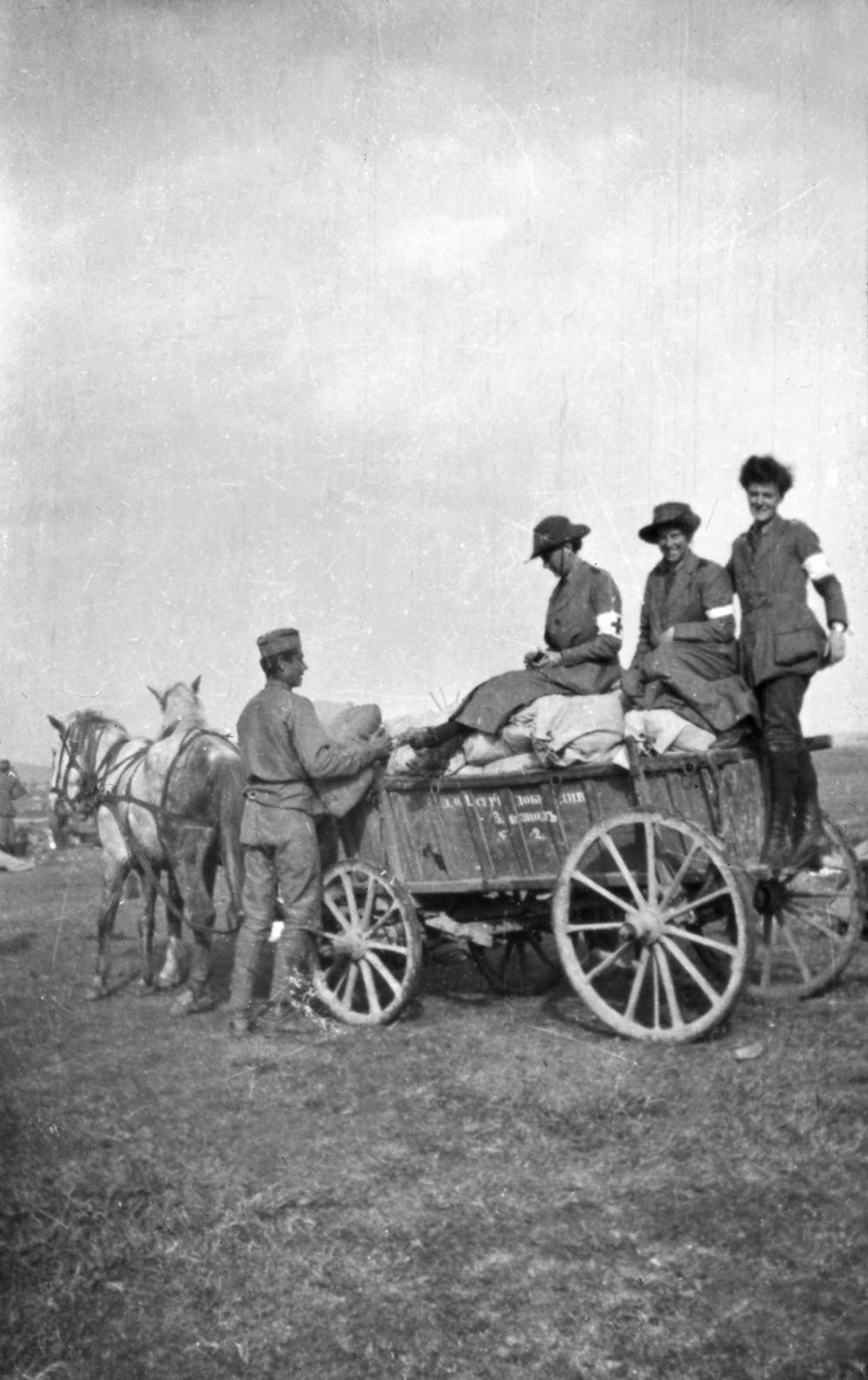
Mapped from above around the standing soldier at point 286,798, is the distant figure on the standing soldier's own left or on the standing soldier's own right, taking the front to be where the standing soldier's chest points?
on the standing soldier's own left

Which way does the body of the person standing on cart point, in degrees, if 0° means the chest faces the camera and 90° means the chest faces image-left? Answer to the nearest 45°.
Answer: approximately 45°

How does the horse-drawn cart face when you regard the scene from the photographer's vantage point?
facing away from the viewer and to the left of the viewer

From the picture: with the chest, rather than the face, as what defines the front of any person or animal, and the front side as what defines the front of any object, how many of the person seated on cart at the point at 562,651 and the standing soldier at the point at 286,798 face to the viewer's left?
1

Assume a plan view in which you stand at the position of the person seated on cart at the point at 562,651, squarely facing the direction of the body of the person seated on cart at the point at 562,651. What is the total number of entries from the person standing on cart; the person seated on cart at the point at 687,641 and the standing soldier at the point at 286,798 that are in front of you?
1

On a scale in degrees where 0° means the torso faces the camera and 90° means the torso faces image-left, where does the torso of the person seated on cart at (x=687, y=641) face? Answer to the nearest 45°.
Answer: approximately 45°

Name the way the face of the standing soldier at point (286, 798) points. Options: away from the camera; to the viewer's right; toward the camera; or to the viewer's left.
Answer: to the viewer's right

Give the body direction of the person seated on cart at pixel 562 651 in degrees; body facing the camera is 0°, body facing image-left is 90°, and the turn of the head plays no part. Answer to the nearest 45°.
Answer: approximately 90°

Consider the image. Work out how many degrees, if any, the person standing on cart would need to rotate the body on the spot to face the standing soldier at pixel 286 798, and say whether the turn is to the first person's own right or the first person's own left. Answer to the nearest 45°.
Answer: approximately 45° to the first person's own right

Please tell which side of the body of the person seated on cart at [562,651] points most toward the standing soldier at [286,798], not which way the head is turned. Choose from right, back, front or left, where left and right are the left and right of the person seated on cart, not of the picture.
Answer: front

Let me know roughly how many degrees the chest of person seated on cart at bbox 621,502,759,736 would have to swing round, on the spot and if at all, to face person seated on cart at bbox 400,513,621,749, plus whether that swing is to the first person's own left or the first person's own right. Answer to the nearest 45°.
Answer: approximately 90° to the first person's own right

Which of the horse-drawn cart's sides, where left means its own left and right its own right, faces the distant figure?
front

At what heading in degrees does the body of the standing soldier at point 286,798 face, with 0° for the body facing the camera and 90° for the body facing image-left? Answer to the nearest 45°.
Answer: approximately 225°
